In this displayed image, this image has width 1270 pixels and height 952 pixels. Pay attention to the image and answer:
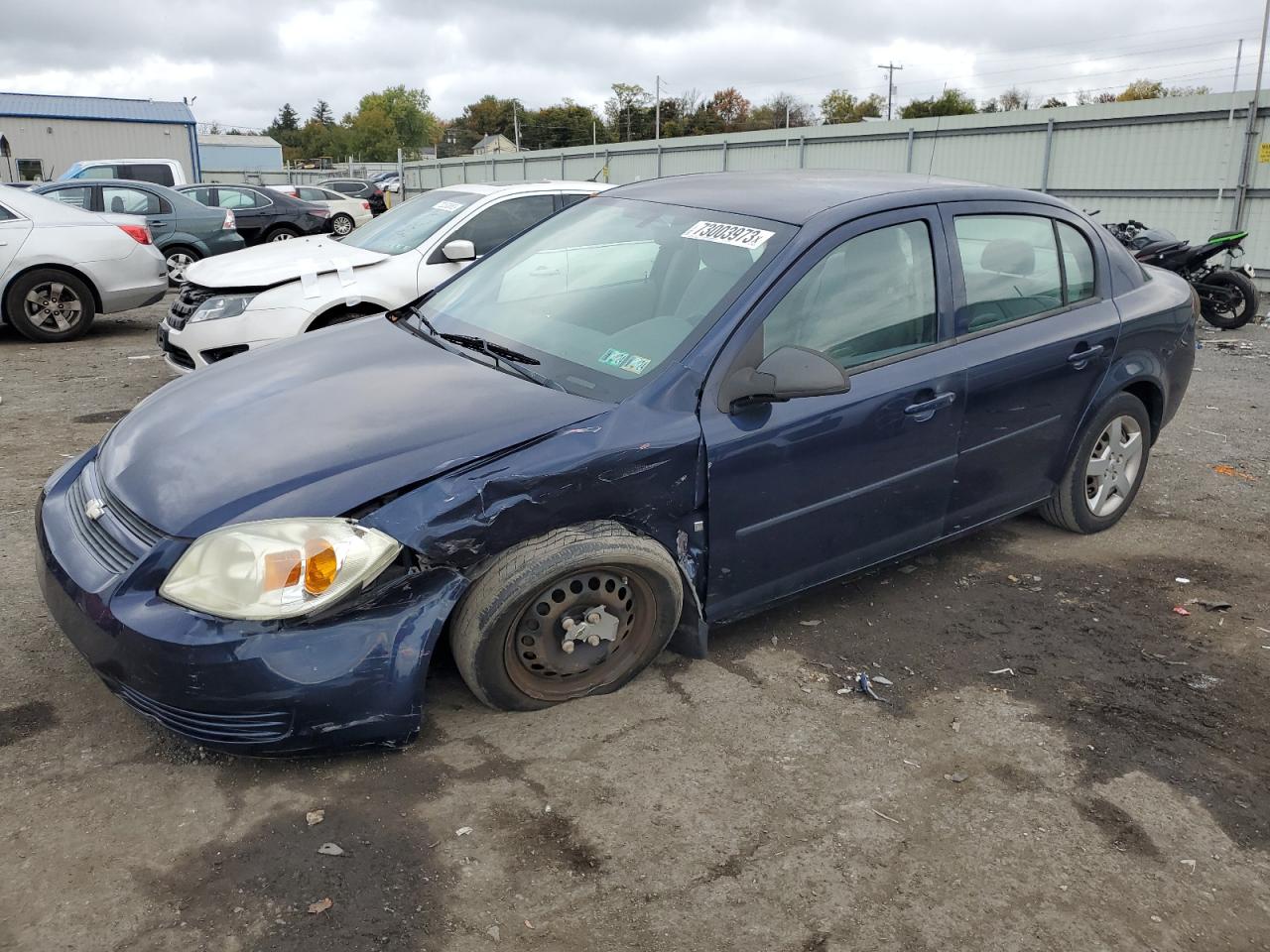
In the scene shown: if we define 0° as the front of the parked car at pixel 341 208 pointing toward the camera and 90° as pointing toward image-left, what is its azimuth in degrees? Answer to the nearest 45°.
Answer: approximately 90°

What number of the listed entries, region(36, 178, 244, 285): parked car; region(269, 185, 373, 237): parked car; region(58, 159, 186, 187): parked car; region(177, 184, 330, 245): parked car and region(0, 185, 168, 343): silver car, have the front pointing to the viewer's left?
5

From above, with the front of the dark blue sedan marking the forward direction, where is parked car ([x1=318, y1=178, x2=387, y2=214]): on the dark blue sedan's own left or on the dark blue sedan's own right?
on the dark blue sedan's own right

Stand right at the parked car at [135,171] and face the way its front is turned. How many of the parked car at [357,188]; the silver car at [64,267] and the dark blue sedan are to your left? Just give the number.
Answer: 2

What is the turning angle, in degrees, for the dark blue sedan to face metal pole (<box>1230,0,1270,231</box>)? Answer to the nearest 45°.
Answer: approximately 180°

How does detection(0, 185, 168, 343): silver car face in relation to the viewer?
to the viewer's left

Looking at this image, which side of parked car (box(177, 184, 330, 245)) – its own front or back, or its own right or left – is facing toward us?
left

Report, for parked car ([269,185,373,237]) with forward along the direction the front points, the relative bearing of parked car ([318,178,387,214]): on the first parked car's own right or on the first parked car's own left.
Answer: on the first parked car's own right

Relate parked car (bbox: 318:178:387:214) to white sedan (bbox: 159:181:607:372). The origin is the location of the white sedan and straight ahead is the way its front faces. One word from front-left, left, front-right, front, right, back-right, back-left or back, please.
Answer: back-right

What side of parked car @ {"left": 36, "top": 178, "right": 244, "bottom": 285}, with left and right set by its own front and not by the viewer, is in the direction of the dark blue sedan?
left

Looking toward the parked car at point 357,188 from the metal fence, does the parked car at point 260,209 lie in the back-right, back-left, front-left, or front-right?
front-left

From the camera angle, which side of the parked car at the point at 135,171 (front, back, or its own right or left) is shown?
left

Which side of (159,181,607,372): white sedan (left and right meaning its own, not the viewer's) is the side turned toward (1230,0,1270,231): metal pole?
back
